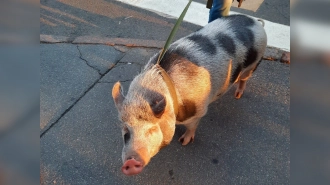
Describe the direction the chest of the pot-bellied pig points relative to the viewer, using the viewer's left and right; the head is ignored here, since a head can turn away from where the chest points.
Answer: facing the viewer and to the left of the viewer
